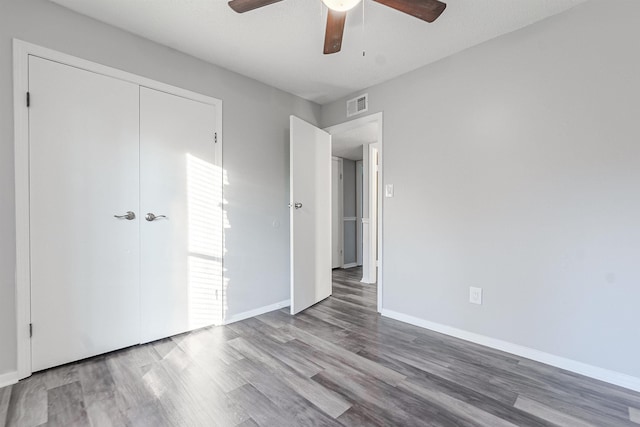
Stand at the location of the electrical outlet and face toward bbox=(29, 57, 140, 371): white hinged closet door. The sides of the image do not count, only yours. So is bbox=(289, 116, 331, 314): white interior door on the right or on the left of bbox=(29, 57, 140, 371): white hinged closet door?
right

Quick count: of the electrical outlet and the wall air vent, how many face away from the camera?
0

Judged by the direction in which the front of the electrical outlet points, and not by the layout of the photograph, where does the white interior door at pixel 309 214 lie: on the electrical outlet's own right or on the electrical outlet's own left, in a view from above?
on the electrical outlet's own right

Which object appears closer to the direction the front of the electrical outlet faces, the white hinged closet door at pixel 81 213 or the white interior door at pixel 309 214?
the white hinged closet door
